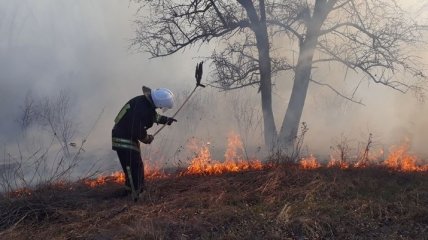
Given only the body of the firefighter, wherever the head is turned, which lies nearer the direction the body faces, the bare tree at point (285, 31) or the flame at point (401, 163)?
the flame

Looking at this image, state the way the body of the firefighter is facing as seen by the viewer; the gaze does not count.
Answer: to the viewer's right

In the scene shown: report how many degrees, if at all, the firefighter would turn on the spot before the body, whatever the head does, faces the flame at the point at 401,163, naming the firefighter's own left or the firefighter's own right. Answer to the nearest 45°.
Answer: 0° — they already face it

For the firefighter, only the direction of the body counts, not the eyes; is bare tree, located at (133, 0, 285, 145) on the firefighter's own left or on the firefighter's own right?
on the firefighter's own left

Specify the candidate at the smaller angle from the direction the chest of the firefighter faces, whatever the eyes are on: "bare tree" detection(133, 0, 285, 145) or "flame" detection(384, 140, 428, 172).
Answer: the flame

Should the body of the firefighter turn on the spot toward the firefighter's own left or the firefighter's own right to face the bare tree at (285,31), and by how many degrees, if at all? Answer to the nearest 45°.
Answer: approximately 45° to the firefighter's own left
